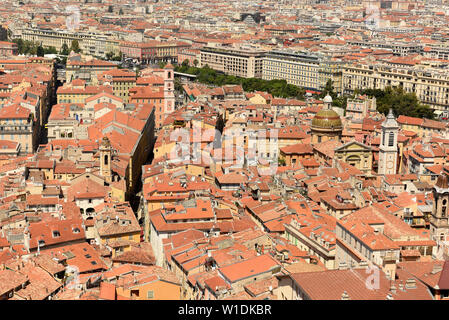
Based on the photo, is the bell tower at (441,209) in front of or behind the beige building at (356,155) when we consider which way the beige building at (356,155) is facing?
in front

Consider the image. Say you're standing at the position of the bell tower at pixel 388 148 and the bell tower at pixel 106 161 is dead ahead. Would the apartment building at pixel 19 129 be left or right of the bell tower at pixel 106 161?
right

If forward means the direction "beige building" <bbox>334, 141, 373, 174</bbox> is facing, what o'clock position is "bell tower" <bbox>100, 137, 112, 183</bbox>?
The bell tower is roughly at 2 o'clock from the beige building.

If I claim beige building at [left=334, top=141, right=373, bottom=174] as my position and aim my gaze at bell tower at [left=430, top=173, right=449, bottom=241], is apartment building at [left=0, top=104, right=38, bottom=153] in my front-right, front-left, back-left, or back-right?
back-right

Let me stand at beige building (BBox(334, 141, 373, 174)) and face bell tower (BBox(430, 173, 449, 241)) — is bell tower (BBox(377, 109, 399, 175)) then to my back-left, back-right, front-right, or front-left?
front-left

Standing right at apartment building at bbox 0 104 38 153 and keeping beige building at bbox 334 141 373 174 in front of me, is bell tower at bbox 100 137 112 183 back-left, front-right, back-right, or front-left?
front-right

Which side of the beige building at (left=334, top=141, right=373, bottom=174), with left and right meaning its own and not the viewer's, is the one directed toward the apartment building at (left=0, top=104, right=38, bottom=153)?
right

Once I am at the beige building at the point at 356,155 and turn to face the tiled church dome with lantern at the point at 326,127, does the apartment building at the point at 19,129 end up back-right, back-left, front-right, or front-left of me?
front-left

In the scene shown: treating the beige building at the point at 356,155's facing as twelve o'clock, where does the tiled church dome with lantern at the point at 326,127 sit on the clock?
The tiled church dome with lantern is roughly at 5 o'clock from the beige building.

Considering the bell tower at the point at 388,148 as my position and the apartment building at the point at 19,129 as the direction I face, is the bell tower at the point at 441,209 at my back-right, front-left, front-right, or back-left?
back-left

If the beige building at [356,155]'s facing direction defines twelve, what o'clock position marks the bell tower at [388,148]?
The bell tower is roughly at 10 o'clock from the beige building.

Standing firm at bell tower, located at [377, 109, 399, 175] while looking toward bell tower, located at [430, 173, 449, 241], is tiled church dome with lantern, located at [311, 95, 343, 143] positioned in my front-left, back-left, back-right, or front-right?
back-right

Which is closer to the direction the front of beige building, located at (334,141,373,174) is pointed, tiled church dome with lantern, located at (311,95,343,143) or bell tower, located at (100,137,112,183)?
the bell tower

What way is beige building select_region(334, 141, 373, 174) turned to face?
toward the camera
